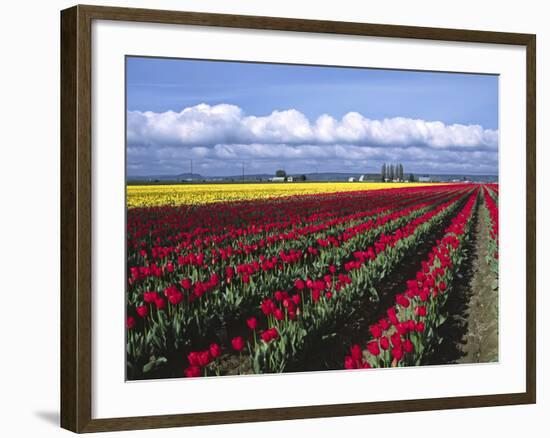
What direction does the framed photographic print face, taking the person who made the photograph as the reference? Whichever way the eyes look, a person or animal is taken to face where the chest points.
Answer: facing the viewer and to the right of the viewer
